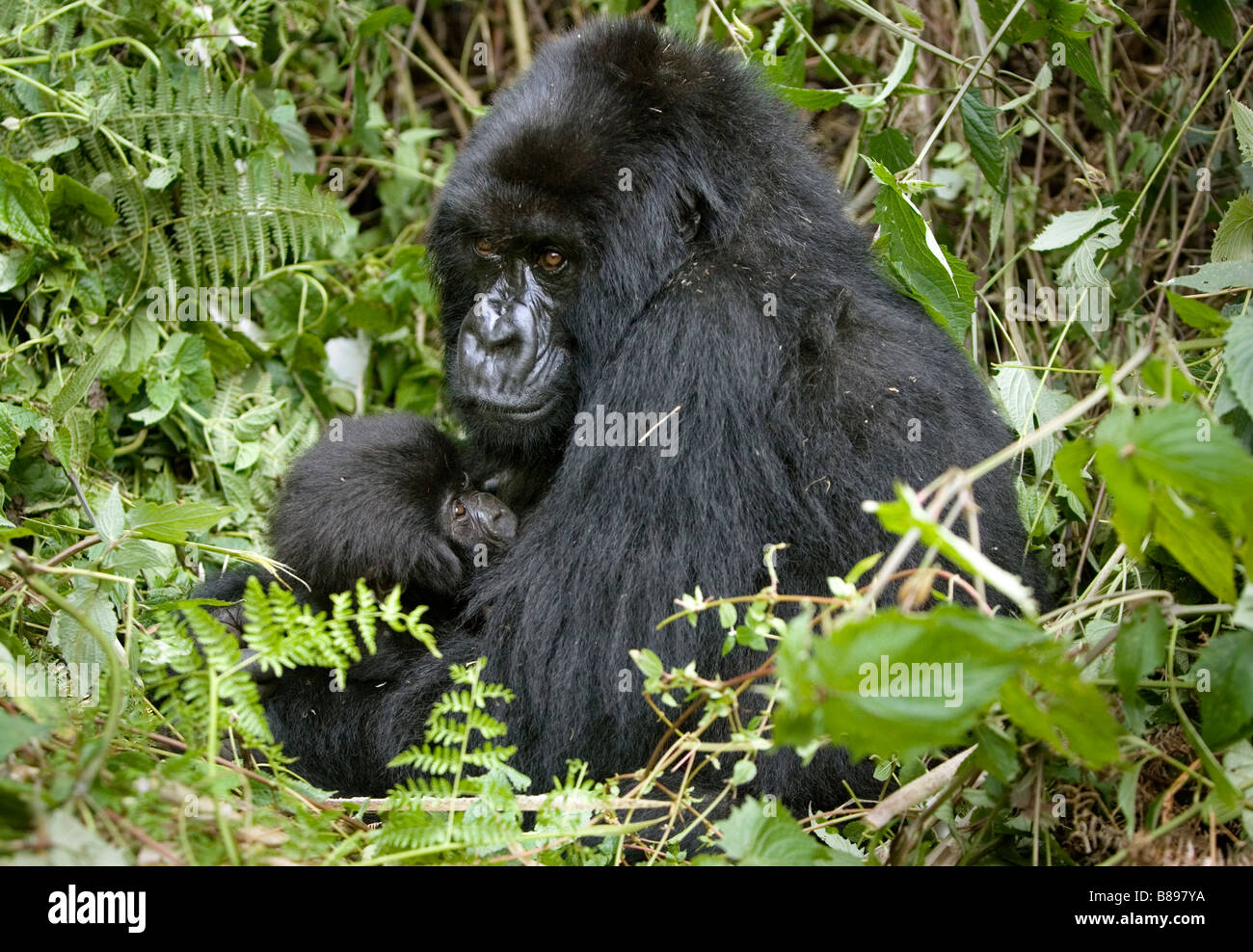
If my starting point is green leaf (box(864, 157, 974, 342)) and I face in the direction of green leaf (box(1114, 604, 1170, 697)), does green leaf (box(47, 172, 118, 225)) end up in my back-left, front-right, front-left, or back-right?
back-right

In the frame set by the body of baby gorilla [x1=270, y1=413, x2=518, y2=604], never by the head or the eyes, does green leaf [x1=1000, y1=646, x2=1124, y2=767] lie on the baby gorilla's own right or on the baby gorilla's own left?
on the baby gorilla's own right

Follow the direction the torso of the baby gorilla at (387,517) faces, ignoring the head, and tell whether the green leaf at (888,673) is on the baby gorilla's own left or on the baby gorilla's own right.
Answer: on the baby gorilla's own right

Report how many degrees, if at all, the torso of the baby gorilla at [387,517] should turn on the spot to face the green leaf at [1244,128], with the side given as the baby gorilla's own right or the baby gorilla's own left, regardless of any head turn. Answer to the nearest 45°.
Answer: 0° — it already faces it

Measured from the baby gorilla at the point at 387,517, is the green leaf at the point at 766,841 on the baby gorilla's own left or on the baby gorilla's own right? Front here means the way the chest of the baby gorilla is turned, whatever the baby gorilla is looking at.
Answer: on the baby gorilla's own right
